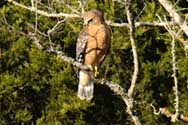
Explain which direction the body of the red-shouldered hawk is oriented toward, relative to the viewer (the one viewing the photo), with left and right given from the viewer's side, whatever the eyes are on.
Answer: facing the viewer and to the right of the viewer
